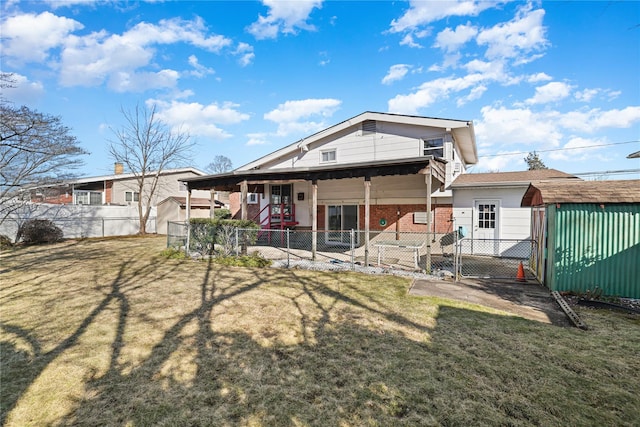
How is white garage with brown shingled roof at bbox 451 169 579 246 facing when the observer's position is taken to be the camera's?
facing the viewer

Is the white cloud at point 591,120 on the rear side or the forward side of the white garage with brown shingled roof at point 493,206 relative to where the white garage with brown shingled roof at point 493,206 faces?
on the rear side

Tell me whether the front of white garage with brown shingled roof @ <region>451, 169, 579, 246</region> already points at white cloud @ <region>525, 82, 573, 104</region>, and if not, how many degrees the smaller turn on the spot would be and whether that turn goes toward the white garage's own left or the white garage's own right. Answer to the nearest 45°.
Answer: approximately 180°

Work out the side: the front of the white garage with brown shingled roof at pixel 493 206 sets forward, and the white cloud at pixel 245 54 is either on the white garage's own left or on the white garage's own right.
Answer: on the white garage's own right

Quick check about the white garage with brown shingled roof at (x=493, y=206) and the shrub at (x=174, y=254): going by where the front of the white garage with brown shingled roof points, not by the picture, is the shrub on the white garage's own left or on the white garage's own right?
on the white garage's own right

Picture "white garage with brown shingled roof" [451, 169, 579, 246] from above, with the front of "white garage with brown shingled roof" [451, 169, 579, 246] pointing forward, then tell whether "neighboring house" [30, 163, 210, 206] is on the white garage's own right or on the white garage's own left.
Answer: on the white garage's own right

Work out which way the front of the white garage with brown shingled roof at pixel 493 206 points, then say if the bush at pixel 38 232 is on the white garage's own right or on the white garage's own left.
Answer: on the white garage's own right

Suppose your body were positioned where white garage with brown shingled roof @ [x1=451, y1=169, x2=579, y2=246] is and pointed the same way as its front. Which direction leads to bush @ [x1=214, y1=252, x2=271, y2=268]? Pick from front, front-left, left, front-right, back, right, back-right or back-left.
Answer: front-right

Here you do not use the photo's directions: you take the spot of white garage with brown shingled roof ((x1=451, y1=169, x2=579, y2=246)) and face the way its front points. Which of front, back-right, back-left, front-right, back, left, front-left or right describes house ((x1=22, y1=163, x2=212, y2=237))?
right
